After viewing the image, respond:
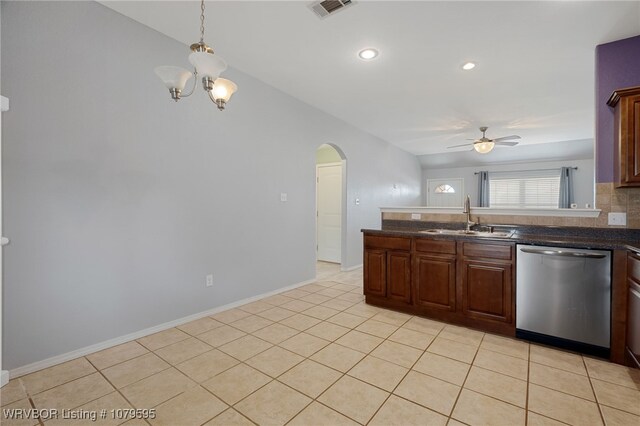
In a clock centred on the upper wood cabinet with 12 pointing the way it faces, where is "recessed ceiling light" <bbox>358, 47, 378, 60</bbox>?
The recessed ceiling light is roughly at 2 o'clock from the upper wood cabinet.

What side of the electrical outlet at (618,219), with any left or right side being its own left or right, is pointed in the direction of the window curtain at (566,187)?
back

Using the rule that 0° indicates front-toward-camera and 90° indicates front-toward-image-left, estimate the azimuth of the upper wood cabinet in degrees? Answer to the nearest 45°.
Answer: approximately 0°

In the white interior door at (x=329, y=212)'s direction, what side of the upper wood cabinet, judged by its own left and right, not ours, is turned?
right

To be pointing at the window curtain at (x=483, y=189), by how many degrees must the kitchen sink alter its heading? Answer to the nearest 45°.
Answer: approximately 180°
